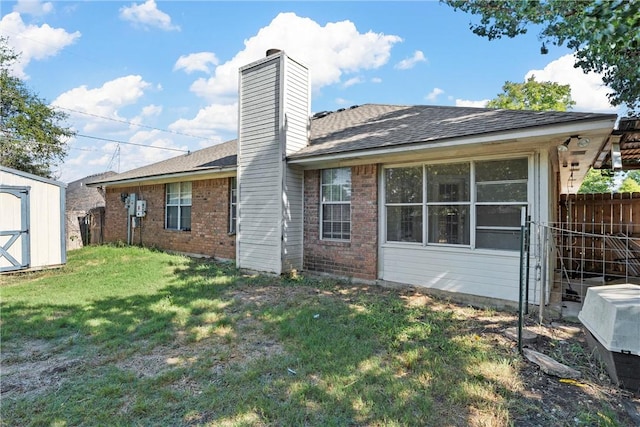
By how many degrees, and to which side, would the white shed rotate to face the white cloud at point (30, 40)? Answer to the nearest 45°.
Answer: approximately 135° to its left

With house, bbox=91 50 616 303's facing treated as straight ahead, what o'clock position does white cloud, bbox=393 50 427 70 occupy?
The white cloud is roughly at 11 o'clock from the house.

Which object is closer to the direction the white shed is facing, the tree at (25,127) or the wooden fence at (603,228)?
the wooden fence

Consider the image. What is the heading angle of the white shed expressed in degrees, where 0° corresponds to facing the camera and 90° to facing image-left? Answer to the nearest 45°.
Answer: approximately 315°

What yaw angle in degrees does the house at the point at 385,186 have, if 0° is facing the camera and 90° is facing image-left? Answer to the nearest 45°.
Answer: approximately 225°

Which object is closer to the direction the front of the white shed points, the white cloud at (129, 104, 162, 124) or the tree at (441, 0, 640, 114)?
the tree

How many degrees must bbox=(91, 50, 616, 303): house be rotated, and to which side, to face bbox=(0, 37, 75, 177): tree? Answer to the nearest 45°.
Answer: approximately 90° to its left

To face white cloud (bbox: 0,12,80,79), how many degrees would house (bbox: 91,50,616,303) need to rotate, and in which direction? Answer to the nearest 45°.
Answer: approximately 90° to its left
